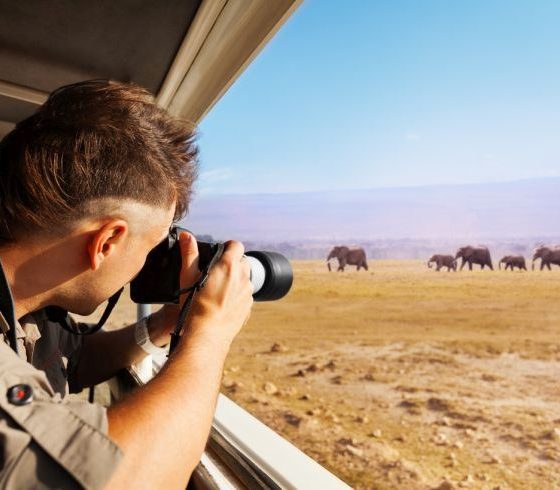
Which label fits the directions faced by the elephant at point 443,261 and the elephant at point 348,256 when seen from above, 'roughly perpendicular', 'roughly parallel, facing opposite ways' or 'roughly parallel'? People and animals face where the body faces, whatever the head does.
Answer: roughly parallel

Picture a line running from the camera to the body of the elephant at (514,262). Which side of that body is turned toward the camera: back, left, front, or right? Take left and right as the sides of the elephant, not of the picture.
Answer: left

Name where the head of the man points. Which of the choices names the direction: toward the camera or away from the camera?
away from the camera

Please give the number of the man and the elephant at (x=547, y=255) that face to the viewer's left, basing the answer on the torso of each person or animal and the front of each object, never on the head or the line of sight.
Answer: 1

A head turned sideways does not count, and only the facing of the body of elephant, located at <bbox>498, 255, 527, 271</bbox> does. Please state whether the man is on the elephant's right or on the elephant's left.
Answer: on the elephant's left

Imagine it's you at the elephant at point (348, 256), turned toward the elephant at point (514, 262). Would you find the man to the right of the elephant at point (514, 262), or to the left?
right

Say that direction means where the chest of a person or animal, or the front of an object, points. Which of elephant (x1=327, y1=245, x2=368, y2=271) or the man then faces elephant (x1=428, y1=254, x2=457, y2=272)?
the man

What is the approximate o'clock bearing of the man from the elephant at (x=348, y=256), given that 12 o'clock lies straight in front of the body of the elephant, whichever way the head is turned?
The man is roughly at 9 o'clock from the elephant.

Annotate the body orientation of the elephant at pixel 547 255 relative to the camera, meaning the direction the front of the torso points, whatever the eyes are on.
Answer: to the viewer's left

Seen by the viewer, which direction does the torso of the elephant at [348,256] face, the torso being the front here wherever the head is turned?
to the viewer's left

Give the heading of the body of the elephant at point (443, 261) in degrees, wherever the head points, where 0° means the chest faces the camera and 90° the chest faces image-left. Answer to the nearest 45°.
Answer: approximately 90°

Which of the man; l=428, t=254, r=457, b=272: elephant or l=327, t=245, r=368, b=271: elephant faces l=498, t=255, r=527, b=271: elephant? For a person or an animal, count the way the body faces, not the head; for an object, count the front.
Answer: the man

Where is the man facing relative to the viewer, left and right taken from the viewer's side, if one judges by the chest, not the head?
facing away from the viewer and to the right of the viewer

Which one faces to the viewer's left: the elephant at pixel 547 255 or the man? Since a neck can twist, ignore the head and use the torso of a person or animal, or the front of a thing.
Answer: the elephant

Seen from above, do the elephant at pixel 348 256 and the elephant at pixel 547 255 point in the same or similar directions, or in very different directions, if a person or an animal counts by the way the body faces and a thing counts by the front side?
same or similar directions
